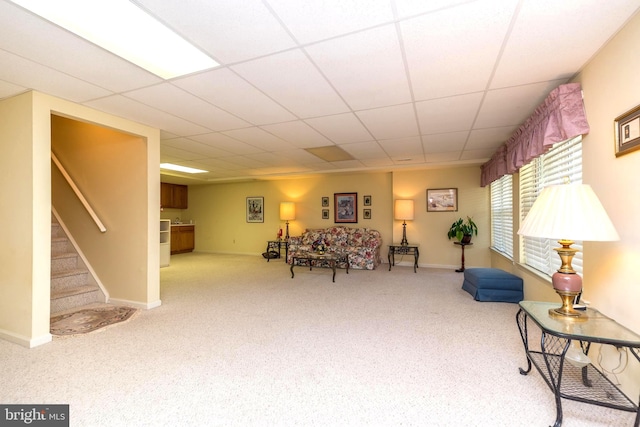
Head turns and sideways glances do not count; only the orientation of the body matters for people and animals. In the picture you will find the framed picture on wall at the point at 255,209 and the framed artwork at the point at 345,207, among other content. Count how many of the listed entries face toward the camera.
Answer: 2

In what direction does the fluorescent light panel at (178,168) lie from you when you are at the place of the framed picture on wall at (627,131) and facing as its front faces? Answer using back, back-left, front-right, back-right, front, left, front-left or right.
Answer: front-right

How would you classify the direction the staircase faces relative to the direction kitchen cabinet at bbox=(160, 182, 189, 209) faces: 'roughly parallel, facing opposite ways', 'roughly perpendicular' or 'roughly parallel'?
roughly parallel

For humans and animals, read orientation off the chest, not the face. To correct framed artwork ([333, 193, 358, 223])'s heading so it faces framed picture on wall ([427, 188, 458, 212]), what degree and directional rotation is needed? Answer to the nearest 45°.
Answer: approximately 90° to its left

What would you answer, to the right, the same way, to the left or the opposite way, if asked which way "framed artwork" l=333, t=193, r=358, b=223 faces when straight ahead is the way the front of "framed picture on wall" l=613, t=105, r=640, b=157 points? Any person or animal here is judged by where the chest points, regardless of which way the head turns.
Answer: to the left

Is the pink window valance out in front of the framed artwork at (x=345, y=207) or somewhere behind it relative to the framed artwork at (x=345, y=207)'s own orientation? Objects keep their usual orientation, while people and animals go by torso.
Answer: in front

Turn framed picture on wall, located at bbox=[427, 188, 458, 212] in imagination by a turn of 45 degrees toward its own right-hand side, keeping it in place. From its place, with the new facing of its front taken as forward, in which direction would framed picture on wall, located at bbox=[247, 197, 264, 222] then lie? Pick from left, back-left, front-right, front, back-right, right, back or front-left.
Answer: front-right

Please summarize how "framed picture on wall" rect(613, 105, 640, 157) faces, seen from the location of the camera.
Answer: facing the viewer and to the left of the viewer

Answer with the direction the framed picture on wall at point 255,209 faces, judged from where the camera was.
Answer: facing the viewer

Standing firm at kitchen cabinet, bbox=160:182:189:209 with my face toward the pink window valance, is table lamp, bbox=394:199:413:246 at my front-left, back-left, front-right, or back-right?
front-left

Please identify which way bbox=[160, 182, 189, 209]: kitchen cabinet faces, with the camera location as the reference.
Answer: facing the viewer and to the right of the viewer

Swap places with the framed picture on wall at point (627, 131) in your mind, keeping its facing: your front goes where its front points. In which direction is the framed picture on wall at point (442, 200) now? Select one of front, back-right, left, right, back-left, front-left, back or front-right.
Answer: right
